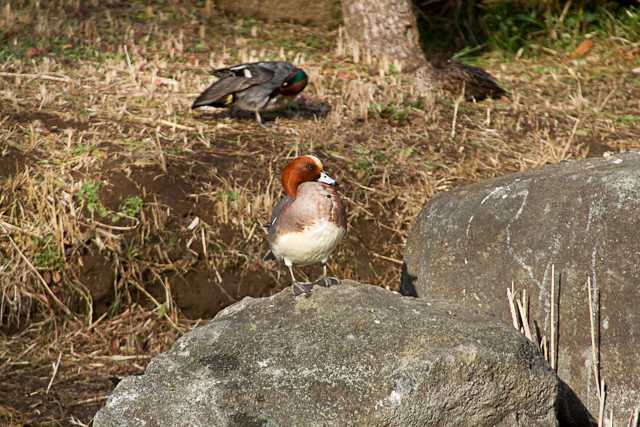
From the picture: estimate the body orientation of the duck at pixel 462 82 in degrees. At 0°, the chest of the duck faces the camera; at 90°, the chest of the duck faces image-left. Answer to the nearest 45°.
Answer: approximately 90°

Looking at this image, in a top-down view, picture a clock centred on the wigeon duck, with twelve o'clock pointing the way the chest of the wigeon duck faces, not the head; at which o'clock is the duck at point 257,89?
The duck is roughly at 7 o'clock from the wigeon duck.

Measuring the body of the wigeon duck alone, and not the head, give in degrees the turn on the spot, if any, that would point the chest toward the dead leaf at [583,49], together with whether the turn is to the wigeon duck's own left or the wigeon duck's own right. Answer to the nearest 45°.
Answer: approximately 90° to the wigeon duck's own left

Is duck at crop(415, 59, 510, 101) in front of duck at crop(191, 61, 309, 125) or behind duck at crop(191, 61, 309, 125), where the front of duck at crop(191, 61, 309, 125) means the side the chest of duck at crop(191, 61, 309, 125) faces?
in front

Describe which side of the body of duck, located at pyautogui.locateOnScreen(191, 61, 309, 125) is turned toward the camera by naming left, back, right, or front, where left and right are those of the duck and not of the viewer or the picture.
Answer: right

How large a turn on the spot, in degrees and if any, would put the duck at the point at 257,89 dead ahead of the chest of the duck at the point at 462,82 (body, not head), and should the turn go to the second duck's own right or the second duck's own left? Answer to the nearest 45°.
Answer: approximately 45° to the second duck's own left

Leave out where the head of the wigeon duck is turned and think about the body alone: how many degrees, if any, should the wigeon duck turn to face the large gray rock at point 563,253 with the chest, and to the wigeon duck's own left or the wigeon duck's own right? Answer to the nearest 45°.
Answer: approximately 45° to the wigeon duck's own left

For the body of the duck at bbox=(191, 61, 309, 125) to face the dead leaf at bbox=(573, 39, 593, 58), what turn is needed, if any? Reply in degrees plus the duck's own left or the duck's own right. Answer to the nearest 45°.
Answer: approximately 45° to the duck's own left

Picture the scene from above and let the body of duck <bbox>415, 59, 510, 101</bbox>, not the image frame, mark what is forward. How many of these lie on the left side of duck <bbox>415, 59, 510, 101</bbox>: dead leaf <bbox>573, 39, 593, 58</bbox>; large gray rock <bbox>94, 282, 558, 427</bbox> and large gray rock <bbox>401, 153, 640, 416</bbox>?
2

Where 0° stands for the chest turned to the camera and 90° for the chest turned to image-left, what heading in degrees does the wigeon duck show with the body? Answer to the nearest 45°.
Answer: approximately 315°

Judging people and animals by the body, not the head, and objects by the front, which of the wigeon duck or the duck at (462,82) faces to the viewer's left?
the duck

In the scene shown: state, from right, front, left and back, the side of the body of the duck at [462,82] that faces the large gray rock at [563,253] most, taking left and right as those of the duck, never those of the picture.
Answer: left

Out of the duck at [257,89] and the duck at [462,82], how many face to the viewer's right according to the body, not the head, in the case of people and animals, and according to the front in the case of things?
1

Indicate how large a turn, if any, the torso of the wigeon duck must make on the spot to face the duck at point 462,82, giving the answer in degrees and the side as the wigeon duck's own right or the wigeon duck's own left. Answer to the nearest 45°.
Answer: approximately 135° to the wigeon duck's own left

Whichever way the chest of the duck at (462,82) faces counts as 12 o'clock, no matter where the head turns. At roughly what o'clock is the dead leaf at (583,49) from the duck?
The dead leaf is roughly at 4 o'clock from the duck.
